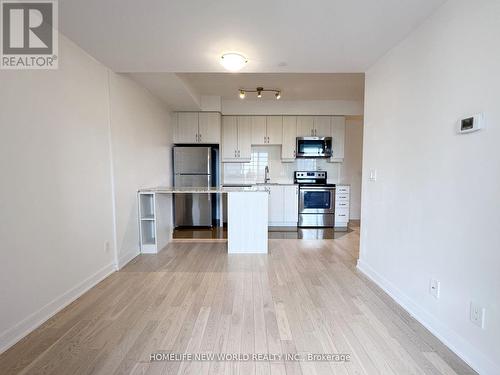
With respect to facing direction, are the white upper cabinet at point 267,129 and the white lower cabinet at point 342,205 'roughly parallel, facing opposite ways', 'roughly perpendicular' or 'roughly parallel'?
roughly parallel

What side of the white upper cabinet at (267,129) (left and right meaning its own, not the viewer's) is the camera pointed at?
front

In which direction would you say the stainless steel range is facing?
toward the camera

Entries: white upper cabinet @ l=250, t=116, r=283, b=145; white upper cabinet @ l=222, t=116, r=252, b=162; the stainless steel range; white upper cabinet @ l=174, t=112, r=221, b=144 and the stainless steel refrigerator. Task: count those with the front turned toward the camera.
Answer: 5

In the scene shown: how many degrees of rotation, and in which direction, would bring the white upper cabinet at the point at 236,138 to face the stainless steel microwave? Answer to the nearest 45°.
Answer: approximately 90° to its left

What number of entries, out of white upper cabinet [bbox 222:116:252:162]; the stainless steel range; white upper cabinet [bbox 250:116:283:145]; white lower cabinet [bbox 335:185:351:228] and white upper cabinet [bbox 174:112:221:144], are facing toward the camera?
5

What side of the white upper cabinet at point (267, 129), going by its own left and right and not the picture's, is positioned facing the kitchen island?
front

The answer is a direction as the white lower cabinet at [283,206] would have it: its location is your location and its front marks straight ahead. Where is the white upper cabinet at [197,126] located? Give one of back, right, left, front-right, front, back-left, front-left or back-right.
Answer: right

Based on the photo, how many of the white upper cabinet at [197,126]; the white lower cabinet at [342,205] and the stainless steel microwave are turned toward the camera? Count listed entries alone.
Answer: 3

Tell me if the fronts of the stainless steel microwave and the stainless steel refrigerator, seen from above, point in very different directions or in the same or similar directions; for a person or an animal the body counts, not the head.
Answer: same or similar directions

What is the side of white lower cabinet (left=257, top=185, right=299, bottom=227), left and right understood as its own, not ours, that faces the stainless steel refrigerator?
right

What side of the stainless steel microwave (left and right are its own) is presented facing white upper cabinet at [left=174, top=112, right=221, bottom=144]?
right

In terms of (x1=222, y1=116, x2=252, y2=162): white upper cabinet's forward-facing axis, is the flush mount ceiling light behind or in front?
in front

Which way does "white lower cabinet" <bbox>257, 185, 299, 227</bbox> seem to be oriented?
toward the camera

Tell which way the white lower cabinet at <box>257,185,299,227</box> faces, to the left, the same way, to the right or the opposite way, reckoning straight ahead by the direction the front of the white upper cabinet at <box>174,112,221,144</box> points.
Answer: the same way
